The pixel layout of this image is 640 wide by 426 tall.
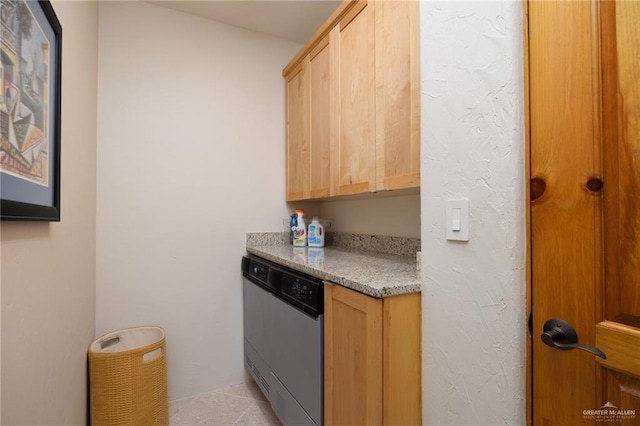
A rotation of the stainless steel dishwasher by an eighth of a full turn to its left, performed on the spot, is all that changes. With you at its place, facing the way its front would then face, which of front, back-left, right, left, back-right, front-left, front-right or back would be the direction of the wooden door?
front-left

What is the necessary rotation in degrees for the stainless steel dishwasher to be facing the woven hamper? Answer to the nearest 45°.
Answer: approximately 45° to its right

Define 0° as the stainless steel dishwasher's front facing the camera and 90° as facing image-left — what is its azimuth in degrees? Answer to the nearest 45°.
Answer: approximately 45°

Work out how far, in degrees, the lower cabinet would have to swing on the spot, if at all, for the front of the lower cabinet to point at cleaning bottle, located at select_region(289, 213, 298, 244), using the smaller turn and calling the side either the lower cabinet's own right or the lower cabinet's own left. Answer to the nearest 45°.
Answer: approximately 90° to the lower cabinet's own right

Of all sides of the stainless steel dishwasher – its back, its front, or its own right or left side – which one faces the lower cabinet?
left

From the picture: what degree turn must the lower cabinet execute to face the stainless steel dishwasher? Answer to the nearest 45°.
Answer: approximately 90° to its right

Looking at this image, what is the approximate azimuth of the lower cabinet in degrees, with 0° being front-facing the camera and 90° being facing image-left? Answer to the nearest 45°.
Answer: approximately 45°
